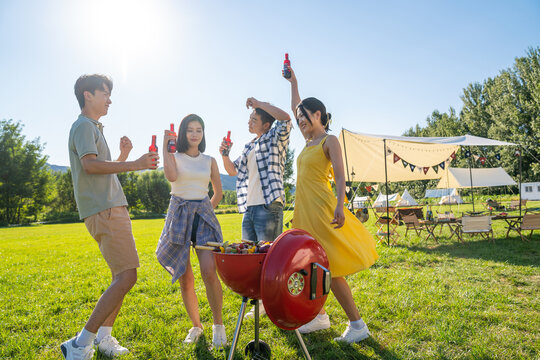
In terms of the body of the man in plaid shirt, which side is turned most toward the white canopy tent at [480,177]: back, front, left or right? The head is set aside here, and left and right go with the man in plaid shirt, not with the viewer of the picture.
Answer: back

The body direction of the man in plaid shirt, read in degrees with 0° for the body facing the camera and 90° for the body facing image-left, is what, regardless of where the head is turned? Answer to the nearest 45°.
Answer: approximately 45°

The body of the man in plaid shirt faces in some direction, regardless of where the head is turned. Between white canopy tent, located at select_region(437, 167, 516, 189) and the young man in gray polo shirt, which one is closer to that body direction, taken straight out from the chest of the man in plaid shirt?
the young man in gray polo shirt

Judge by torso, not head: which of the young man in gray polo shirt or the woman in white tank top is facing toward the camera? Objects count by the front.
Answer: the woman in white tank top

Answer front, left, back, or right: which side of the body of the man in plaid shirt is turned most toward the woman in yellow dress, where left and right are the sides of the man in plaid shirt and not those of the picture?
left

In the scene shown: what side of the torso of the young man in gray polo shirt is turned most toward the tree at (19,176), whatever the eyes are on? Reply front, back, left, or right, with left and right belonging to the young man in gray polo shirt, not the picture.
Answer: left

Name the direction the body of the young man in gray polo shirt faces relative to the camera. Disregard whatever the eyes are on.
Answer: to the viewer's right

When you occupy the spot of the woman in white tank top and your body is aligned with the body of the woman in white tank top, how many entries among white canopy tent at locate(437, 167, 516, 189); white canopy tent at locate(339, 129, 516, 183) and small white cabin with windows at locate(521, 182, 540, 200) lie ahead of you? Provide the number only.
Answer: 0

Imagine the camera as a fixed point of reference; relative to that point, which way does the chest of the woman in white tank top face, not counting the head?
toward the camera

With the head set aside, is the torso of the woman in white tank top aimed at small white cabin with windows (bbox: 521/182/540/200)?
no

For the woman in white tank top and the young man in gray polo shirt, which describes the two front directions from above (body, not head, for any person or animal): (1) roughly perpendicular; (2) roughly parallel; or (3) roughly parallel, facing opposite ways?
roughly perpendicular

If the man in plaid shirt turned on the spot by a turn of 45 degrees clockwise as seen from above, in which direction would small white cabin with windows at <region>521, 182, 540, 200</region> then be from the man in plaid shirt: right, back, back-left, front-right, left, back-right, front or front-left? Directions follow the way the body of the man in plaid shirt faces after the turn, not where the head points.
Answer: back-right

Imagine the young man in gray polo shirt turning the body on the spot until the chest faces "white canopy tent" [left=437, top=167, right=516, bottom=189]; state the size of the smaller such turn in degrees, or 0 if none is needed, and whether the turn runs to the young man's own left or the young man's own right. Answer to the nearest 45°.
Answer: approximately 45° to the young man's own left

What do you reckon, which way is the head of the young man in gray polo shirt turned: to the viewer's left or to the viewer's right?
to the viewer's right

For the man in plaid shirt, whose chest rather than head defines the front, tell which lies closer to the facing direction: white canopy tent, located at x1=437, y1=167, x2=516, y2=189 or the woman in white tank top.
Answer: the woman in white tank top
